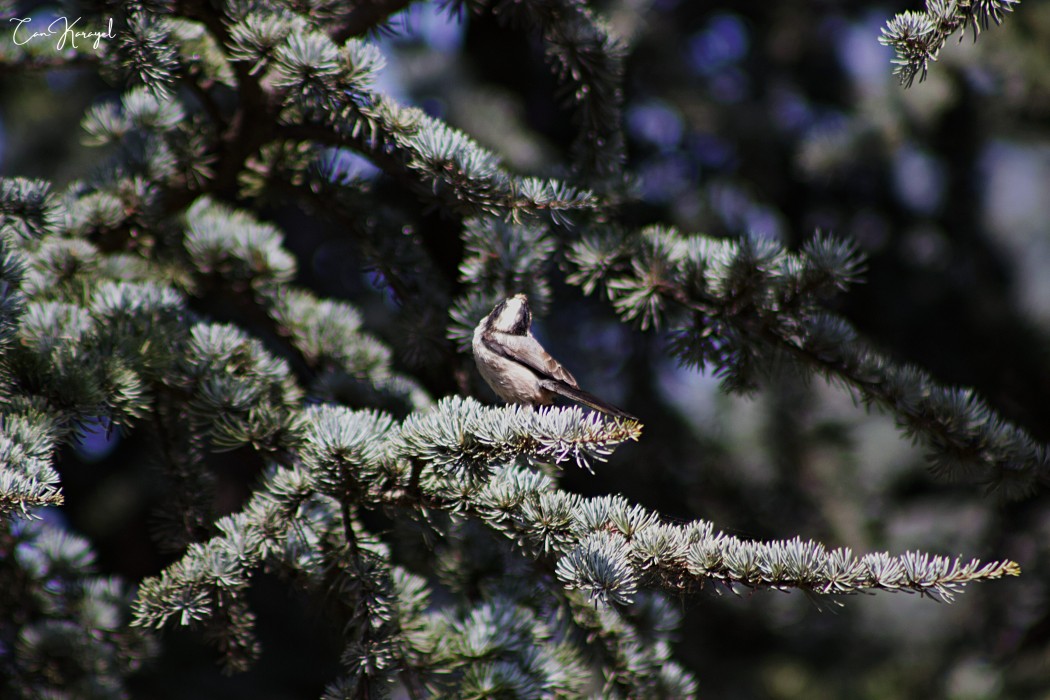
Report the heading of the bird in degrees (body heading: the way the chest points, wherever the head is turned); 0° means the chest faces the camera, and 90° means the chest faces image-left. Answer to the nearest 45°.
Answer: approximately 90°
